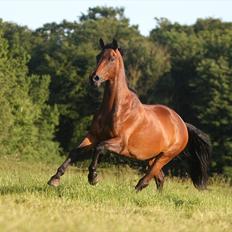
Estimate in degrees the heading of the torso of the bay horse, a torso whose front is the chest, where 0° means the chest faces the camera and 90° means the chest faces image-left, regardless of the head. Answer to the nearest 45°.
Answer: approximately 45°
